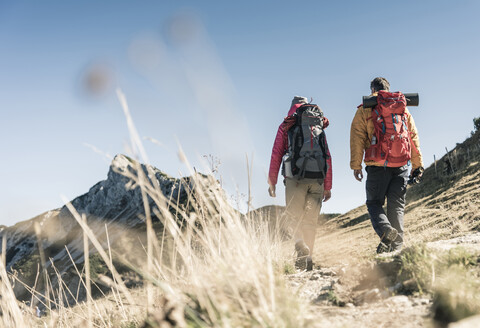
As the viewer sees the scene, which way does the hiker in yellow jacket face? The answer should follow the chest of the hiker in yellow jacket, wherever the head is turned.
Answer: away from the camera

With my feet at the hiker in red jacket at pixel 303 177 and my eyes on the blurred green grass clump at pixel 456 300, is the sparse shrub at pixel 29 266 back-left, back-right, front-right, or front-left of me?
back-right

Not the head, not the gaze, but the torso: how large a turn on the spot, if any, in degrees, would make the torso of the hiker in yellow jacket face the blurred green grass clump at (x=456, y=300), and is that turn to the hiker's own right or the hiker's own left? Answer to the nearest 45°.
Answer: approximately 180°

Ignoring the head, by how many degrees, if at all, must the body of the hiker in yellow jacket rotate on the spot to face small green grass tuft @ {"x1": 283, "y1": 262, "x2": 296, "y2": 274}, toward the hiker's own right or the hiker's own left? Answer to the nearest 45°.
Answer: approximately 135° to the hiker's own left
